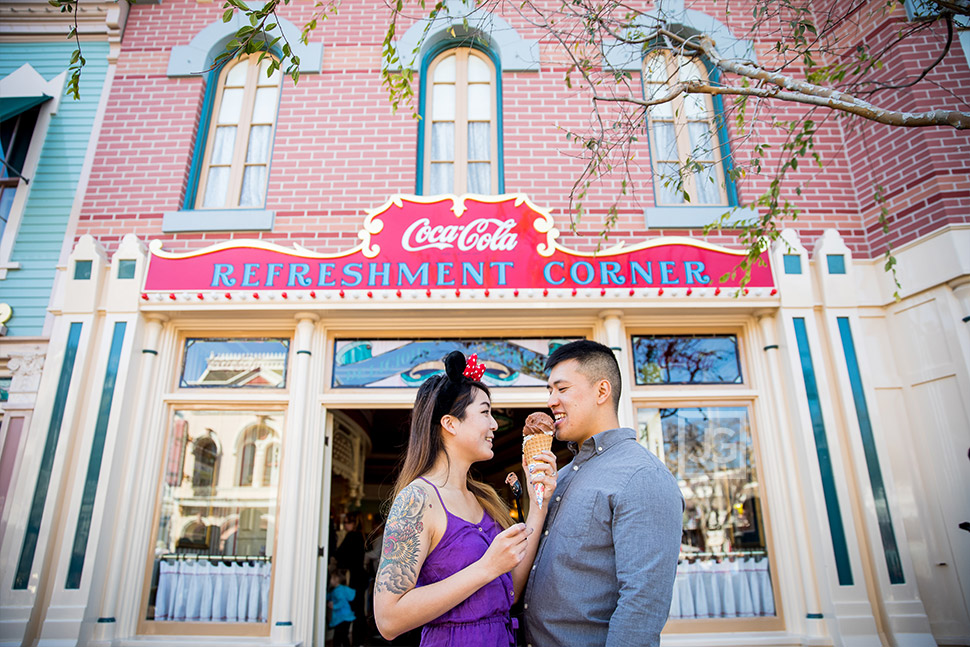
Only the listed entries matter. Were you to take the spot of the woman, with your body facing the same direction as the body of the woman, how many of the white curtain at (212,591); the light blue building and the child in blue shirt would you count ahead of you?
0

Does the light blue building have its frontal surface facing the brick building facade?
no

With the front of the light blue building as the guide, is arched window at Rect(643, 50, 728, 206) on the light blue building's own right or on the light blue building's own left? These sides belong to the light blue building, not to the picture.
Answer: on the light blue building's own left

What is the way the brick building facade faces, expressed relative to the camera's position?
facing the viewer

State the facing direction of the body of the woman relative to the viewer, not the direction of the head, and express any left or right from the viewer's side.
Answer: facing the viewer and to the right of the viewer

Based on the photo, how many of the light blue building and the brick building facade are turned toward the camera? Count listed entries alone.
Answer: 2

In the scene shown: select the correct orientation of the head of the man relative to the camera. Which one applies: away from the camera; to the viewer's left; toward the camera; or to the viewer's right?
to the viewer's left

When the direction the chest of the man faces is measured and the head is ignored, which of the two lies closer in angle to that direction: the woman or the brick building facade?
the woman

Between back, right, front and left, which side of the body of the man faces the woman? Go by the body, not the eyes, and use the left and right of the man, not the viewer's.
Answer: front

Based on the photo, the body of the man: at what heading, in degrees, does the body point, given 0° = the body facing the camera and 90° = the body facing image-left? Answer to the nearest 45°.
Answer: approximately 90°

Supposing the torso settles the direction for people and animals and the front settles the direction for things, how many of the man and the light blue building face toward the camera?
1

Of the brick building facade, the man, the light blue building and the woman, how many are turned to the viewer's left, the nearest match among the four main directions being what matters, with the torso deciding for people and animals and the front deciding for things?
1

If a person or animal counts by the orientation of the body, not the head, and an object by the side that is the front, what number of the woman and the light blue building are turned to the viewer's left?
0

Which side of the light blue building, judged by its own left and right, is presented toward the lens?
front

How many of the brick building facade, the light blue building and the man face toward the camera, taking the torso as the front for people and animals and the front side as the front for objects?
2

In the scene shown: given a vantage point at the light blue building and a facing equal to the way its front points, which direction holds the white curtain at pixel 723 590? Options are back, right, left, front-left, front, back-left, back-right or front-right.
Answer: front-left
